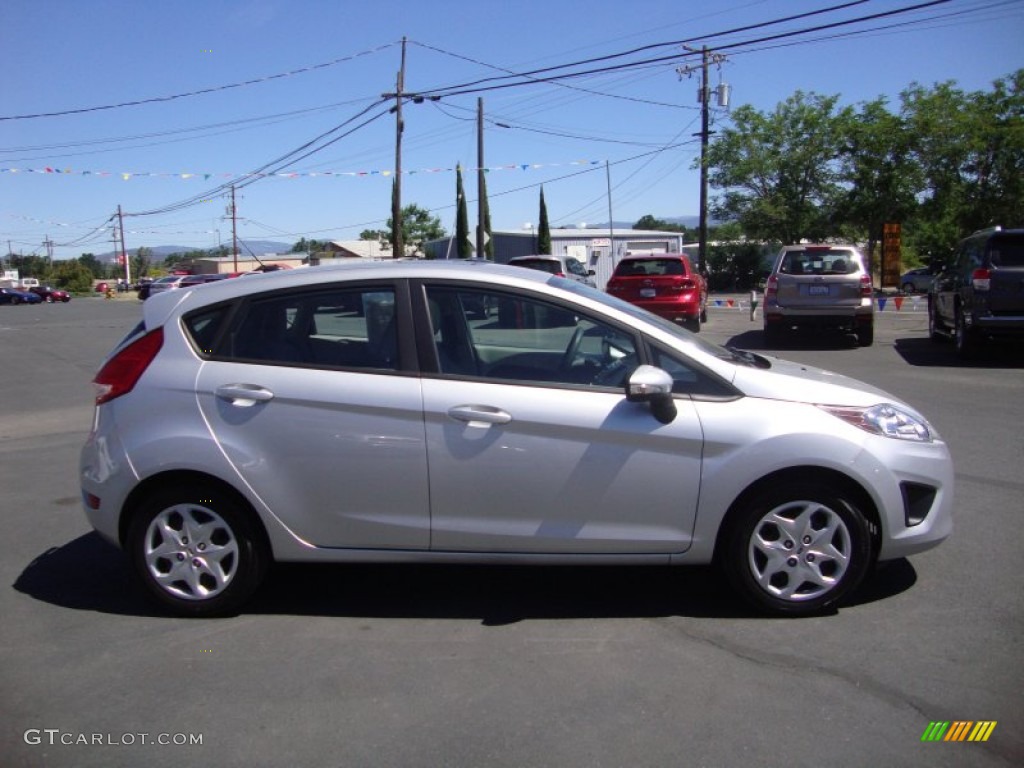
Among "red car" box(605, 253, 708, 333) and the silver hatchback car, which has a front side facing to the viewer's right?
the silver hatchback car

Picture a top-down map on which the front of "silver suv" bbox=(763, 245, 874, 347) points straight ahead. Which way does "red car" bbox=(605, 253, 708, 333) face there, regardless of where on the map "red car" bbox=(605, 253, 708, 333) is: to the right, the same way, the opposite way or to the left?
the same way

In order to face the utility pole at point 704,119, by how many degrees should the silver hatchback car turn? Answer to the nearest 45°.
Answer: approximately 90° to its left

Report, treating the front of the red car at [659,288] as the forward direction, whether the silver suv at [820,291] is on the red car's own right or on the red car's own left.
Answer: on the red car's own right

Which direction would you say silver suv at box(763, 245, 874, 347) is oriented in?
away from the camera

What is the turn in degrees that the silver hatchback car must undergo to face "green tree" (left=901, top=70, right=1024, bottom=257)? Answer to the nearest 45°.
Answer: approximately 45° to its left

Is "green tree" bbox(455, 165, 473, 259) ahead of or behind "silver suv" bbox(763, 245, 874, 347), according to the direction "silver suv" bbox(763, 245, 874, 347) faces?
ahead

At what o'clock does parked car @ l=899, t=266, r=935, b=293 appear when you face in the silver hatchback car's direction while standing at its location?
The parked car is roughly at 10 o'clock from the silver hatchback car.

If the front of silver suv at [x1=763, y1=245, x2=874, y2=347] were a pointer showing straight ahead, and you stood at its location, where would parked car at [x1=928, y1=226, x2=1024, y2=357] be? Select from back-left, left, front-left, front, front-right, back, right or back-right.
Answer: back-right

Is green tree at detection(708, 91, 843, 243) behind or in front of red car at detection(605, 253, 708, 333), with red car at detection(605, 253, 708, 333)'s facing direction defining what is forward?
in front

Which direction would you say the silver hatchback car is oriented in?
to the viewer's right

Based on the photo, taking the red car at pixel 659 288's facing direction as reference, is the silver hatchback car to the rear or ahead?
to the rear

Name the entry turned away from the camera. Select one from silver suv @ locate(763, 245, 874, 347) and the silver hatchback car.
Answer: the silver suv

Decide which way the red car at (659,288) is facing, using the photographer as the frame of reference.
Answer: facing away from the viewer

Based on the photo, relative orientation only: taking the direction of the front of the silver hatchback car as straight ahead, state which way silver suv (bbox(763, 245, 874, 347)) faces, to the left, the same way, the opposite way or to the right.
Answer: to the left
